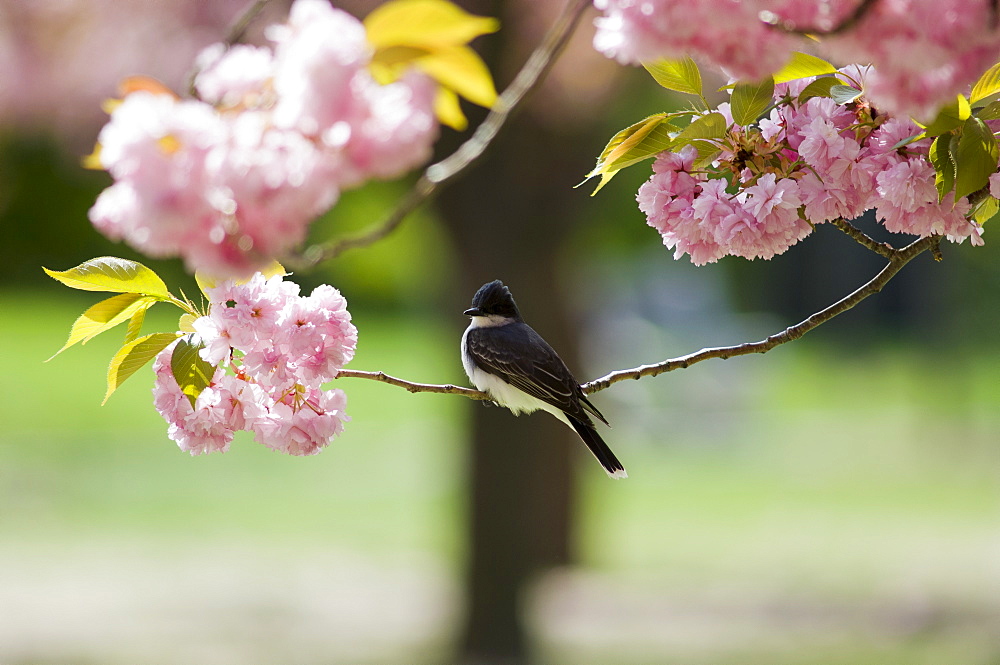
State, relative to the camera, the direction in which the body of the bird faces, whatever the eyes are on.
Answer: to the viewer's left
